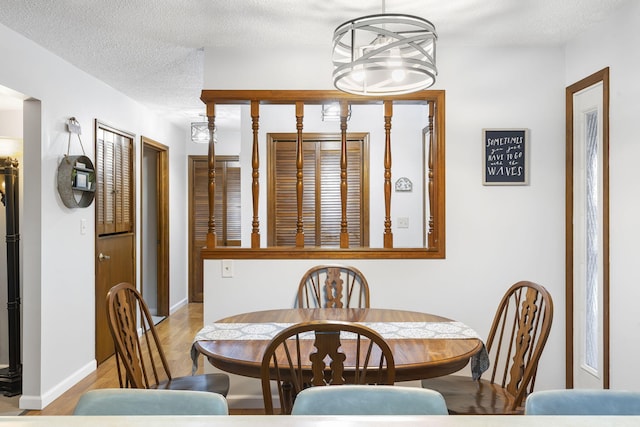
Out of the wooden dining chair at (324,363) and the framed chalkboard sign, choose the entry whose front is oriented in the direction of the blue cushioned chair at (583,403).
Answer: the framed chalkboard sign

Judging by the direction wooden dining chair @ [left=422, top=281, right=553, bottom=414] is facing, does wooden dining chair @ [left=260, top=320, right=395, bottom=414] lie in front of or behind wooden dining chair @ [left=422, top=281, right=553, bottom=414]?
in front

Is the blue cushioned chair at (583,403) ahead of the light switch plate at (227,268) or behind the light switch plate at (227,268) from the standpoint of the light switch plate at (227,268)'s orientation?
ahead

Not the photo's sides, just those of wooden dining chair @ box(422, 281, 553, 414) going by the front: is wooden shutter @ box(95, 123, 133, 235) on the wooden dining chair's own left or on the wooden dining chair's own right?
on the wooden dining chair's own right

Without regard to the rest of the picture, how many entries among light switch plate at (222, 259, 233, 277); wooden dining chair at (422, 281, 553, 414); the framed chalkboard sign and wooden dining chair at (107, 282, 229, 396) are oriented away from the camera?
0

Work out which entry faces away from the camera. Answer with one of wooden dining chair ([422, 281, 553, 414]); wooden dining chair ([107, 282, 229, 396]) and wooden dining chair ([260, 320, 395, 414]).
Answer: wooden dining chair ([260, 320, 395, 414])

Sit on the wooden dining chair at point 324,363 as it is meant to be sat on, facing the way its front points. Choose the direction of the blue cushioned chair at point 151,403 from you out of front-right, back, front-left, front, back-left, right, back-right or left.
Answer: back-left

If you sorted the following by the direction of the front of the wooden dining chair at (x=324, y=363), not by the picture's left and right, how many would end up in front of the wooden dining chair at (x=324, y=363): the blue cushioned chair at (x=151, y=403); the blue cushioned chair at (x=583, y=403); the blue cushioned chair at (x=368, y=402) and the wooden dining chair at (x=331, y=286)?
1

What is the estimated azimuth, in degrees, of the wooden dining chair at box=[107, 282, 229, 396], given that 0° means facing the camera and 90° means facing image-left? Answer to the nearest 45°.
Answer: approximately 315°

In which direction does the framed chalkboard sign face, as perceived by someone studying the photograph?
facing the viewer

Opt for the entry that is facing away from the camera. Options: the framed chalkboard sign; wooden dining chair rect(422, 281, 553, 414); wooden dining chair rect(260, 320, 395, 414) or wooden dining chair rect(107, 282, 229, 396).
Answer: wooden dining chair rect(260, 320, 395, 414)

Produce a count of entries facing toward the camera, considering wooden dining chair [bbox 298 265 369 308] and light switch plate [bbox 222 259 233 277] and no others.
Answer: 2

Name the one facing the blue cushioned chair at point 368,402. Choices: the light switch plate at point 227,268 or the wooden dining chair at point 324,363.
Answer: the light switch plate

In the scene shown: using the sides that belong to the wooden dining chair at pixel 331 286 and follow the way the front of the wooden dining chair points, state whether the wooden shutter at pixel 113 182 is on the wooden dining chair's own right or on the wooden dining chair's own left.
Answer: on the wooden dining chair's own right

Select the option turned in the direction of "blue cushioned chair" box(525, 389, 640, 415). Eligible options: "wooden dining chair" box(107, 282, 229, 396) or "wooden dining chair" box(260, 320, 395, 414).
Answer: "wooden dining chair" box(107, 282, 229, 396)

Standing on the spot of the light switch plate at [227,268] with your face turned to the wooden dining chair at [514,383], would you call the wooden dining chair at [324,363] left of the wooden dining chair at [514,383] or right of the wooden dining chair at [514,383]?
right

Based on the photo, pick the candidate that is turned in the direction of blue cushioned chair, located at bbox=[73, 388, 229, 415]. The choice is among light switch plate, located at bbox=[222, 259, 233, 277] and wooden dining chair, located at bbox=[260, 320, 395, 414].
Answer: the light switch plate

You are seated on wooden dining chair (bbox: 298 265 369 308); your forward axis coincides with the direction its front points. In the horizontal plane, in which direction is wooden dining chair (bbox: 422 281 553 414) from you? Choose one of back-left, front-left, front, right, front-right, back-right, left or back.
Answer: front-left

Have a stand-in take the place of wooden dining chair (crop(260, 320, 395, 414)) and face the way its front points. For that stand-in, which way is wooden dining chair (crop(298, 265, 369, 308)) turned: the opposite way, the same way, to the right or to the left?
the opposite way

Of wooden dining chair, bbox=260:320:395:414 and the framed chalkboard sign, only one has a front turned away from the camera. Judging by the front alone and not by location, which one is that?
the wooden dining chair

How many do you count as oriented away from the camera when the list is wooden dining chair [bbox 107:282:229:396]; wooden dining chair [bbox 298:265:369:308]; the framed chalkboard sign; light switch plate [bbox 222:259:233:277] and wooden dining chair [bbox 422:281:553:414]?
0

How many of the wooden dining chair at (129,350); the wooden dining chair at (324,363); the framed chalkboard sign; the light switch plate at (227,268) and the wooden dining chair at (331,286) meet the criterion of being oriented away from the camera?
1

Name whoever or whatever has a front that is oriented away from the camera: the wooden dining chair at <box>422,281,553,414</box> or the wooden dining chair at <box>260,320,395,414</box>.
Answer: the wooden dining chair at <box>260,320,395,414</box>

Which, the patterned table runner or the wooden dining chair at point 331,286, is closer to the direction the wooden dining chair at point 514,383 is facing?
the patterned table runner

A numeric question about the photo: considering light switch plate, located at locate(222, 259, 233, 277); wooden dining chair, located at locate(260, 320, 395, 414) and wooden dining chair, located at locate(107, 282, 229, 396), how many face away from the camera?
1
